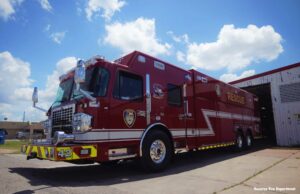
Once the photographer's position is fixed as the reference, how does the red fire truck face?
facing the viewer and to the left of the viewer
